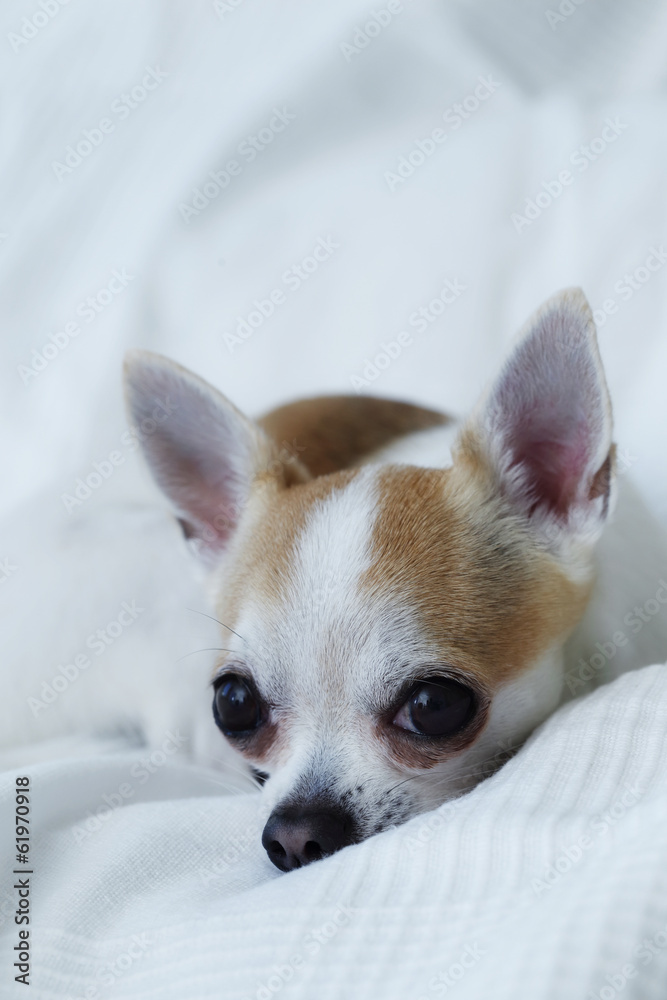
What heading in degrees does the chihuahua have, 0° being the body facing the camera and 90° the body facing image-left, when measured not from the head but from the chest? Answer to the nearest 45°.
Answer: approximately 45°
